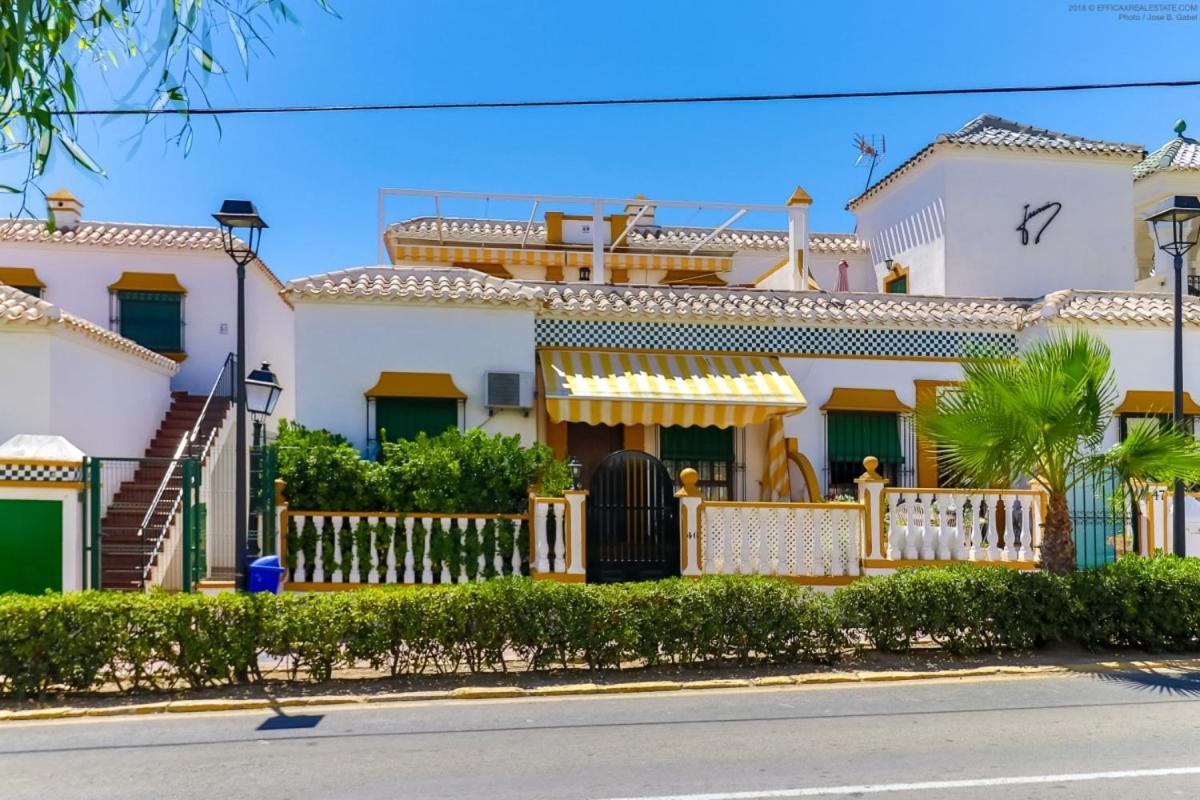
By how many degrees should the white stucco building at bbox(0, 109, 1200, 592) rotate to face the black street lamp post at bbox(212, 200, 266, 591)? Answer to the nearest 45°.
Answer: approximately 45° to its right

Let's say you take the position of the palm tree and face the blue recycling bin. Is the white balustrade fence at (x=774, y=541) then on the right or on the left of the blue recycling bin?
right

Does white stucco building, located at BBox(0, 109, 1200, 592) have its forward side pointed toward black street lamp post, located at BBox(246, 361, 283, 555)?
no

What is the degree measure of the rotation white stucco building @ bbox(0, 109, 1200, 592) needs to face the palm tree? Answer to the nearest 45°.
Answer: approximately 45° to its left

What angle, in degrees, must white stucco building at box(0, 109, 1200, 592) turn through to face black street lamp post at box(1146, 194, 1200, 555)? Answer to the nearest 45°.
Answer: approximately 45° to its left

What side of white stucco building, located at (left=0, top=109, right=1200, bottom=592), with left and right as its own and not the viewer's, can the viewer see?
front

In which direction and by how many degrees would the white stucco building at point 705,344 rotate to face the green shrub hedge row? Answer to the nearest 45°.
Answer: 0° — it already faces it

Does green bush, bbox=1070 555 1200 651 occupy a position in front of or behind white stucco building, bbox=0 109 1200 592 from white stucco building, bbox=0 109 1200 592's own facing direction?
in front

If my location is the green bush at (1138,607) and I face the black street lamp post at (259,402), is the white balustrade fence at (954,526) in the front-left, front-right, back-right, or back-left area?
front-right

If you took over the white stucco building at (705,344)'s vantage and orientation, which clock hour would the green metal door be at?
The green metal door is roughly at 2 o'clock from the white stucco building.

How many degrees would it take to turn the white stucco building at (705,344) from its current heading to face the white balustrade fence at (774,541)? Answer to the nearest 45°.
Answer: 0° — it already faces it

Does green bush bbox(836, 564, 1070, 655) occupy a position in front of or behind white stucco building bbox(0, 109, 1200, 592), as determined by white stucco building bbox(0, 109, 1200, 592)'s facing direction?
in front

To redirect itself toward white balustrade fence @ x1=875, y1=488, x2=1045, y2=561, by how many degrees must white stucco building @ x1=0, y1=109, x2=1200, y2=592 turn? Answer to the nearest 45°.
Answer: approximately 45° to its left
